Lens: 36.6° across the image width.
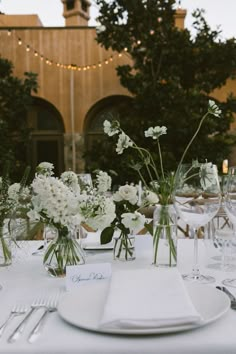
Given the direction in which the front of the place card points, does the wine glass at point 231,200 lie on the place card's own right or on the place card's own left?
on the place card's own left

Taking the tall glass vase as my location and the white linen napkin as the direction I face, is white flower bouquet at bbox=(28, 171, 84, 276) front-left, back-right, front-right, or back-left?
front-right

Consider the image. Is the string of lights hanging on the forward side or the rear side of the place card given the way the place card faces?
on the rear side

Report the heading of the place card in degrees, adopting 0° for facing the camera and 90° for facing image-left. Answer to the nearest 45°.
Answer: approximately 315°

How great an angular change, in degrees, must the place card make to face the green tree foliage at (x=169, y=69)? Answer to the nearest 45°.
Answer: approximately 135° to its left

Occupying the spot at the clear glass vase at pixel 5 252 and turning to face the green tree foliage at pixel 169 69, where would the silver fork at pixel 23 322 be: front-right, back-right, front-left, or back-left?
back-right
